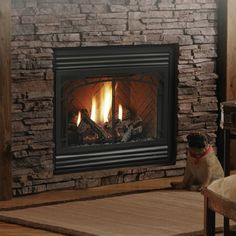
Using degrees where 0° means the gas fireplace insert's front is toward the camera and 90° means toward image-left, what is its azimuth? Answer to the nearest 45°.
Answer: approximately 315°

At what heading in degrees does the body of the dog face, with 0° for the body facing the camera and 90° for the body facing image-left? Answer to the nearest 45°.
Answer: approximately 45°

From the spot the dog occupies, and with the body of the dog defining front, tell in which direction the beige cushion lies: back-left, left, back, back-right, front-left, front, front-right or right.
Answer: front-left

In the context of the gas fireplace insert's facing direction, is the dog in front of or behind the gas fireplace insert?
in front

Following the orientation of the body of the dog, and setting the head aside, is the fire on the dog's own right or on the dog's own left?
on the dog's own right

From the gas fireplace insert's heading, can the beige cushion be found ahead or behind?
ahead
